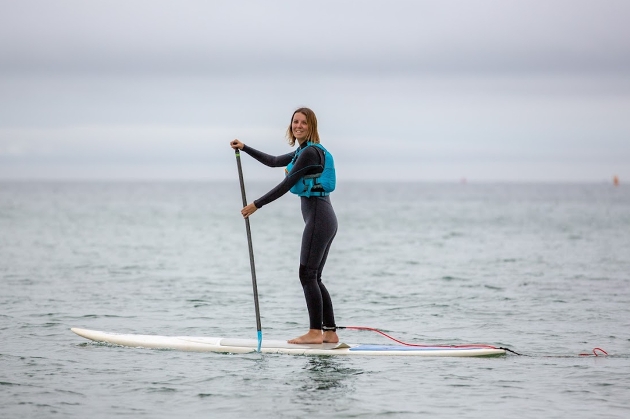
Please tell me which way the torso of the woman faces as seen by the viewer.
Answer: to the viewer's left

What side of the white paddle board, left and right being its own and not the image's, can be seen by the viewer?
left
